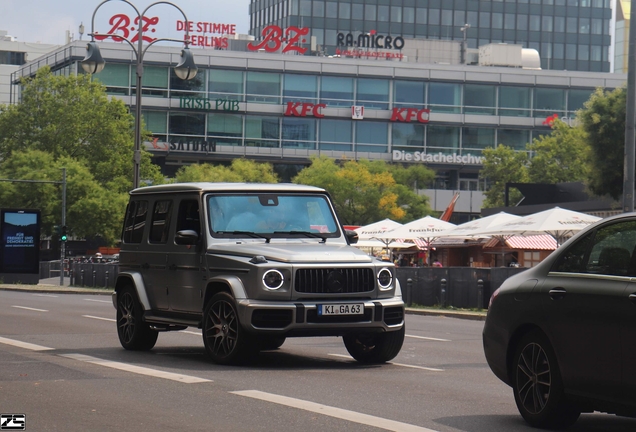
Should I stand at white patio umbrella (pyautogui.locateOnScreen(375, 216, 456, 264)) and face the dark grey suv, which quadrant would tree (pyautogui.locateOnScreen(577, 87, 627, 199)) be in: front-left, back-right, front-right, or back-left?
back-left

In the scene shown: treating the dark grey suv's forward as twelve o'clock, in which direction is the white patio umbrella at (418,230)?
The white patio umbrella is roughly at 8 o'clock from the dark grey suv.

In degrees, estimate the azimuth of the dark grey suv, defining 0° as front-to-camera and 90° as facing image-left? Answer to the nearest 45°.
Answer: approximately 315°

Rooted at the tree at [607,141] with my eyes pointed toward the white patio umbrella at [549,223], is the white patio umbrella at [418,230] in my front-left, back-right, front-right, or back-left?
front-right

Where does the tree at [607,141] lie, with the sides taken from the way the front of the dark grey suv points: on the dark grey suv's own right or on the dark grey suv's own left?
on the dark grey suv's own left

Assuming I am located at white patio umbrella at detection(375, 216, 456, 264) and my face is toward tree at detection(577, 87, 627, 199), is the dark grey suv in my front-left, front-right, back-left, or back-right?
back-right
